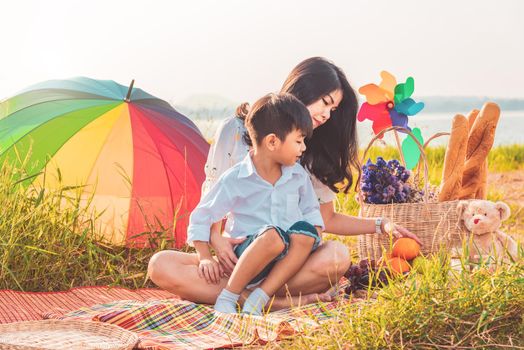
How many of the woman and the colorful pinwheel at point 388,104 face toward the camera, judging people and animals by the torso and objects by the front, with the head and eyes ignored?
2

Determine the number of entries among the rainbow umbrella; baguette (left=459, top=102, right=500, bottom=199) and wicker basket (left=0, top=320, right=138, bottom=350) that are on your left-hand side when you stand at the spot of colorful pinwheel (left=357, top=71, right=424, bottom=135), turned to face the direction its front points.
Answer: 1

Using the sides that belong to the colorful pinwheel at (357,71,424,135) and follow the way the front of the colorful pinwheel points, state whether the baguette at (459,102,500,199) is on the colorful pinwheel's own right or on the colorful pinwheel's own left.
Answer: on the colorful pinwheel's own left

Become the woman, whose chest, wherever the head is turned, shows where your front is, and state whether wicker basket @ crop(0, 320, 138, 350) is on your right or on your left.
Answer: on your right

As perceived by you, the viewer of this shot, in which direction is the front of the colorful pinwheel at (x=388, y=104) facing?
facing the viewer

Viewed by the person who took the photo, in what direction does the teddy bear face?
facing the viewer and to the left of the viewer

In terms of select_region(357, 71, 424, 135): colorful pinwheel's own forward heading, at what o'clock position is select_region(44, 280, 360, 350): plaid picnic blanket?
The plaid picnic blanket is roughly at 1 o'clock from the colorful pinwheel.

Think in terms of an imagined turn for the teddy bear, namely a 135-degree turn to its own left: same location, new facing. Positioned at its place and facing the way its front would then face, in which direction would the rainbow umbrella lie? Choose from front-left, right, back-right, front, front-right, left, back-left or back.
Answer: back

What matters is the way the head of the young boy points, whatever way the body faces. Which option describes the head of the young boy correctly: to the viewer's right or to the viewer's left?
to the viewer's right

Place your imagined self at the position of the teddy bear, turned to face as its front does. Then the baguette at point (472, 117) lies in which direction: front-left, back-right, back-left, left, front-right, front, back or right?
back-right

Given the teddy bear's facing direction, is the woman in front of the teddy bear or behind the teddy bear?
in front

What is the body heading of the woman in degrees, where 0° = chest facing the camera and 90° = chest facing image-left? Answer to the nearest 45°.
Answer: approximately 0°
